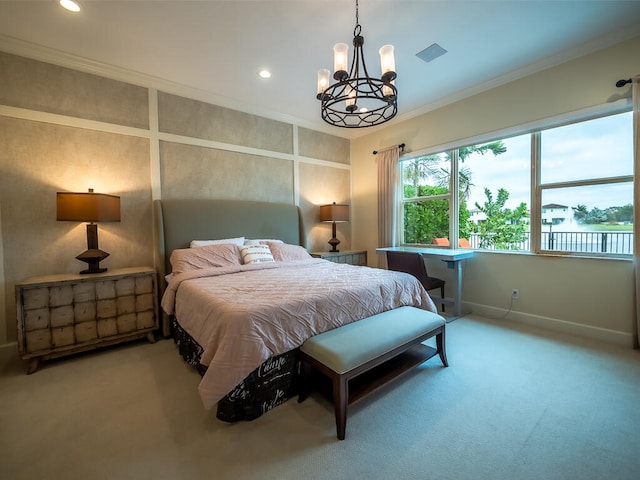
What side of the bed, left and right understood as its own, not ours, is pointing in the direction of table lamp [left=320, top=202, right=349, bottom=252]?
left

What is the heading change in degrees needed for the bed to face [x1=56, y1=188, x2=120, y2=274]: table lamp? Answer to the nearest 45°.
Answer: approximately 135° to its right

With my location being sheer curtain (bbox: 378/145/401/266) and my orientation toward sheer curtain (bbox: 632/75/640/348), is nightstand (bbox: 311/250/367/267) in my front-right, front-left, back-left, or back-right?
back-right

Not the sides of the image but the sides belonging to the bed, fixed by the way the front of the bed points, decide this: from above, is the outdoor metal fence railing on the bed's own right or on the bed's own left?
on the bed's own left

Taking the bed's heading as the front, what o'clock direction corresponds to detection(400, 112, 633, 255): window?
The window is roughly at 10 o'clock from the bed.

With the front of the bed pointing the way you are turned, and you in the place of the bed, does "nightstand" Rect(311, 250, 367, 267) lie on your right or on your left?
on your left

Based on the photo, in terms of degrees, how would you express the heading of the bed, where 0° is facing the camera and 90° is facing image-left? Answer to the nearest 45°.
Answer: approximately 315°

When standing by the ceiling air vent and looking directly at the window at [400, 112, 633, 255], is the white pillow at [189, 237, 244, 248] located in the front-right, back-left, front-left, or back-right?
back-left

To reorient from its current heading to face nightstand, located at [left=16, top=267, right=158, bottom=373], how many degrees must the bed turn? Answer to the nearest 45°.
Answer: approximately 135° to its right
